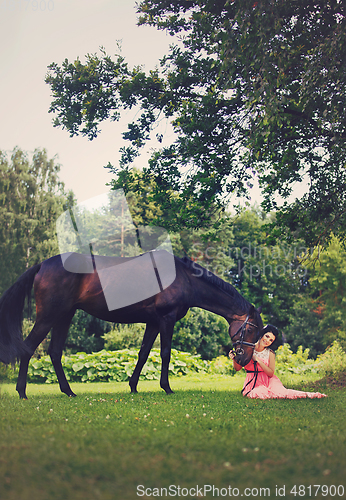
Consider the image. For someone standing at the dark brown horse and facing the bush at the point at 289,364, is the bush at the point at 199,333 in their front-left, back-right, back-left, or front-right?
front-left

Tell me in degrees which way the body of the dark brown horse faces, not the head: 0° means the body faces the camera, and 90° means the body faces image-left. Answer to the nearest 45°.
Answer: approximately 270°

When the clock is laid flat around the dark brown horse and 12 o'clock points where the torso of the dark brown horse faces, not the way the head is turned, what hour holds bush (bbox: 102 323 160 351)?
The bush is roughly at 9 o'clock from the dark brown horse.

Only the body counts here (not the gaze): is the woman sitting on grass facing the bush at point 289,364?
no

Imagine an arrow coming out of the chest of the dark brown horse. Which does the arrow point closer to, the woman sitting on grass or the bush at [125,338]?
the woman sitting on grass

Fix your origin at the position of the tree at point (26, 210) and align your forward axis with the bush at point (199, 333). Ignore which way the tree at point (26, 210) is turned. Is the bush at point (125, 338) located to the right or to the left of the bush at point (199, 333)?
right

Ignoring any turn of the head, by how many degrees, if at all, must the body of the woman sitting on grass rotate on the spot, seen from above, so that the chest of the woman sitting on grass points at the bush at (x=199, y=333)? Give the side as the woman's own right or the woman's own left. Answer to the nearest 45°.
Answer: approximately 135° to the woman's own right

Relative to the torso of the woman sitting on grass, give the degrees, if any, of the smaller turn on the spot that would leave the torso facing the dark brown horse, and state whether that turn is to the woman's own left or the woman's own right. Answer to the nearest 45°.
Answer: approximately 45° to the woman's own right

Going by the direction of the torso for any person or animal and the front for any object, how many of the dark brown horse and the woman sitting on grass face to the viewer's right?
1

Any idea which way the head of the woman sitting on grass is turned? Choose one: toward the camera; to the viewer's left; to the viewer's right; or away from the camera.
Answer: toward the camera

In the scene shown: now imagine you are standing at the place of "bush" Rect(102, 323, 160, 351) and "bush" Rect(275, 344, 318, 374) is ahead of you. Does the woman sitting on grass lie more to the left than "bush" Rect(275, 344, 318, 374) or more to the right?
right

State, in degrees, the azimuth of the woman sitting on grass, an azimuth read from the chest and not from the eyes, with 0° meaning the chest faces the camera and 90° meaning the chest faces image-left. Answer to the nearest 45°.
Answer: approximately 45°

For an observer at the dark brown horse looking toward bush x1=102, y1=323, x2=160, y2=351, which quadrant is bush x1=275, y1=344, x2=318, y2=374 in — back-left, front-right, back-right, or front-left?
front-right

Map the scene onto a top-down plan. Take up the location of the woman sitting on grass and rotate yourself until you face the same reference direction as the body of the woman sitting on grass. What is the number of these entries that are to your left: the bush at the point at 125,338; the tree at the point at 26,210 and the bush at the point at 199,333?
0
